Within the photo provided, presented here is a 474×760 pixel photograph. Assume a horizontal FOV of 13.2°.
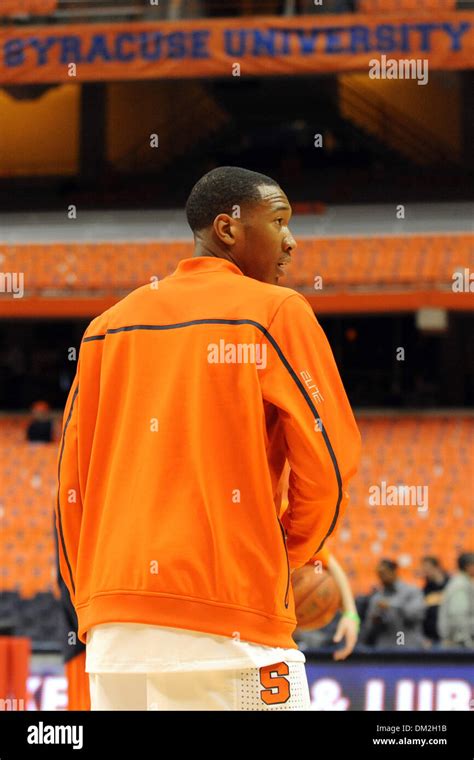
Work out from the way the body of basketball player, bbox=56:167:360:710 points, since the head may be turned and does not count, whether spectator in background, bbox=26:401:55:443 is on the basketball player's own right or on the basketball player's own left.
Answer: on the basketball player's own left

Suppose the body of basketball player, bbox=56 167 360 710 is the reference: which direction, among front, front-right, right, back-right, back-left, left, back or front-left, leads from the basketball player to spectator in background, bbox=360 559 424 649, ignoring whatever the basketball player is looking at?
front-left

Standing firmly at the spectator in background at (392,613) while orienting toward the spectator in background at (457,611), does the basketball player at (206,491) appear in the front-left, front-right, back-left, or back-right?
back-right

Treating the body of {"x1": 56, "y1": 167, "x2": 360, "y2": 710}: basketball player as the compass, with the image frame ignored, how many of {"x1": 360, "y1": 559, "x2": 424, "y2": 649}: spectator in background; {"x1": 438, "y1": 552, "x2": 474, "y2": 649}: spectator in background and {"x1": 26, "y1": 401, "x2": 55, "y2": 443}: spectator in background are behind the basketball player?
0

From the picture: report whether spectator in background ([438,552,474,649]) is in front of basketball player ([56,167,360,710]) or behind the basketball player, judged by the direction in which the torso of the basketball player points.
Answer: in front

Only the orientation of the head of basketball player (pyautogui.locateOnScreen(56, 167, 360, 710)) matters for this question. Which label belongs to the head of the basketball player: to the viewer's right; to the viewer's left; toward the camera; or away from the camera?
to the viewer's right

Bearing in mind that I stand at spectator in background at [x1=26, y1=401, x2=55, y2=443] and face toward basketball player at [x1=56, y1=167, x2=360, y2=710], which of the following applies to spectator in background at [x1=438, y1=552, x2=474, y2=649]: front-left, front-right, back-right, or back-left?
front-left

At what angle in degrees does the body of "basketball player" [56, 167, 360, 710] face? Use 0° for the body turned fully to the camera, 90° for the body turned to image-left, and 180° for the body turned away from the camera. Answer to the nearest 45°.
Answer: approximately 225°

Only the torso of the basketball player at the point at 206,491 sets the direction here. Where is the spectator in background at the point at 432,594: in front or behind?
in front
